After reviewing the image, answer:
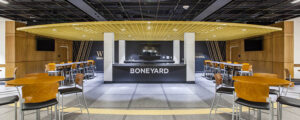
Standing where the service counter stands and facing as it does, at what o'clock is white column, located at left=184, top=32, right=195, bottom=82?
The white column is roughly at 9 o'clock from the service counter.

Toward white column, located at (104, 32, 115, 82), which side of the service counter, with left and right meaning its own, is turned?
right

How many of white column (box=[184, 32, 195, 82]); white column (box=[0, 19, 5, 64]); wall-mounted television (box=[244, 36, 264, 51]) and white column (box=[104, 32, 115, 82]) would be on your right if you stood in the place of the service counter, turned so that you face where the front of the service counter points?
2

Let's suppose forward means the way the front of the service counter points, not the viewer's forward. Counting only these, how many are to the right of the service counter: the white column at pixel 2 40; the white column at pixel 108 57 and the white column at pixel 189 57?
2

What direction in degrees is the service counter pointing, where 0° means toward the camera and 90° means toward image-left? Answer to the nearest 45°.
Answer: approximately 0°
